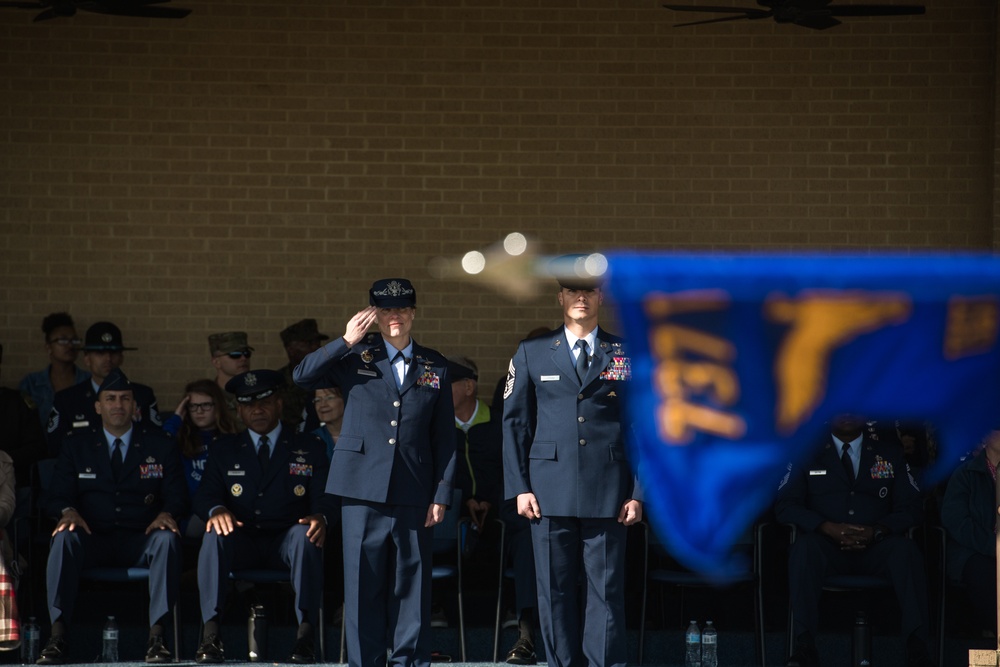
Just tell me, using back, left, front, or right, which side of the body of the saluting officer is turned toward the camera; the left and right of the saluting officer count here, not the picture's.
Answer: front

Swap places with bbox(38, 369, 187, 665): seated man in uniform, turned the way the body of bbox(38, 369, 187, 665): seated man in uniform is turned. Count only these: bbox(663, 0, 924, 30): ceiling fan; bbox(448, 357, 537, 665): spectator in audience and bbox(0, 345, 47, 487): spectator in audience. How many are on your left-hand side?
2

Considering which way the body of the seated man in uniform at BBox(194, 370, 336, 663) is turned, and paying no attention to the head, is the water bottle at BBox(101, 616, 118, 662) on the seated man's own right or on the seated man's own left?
on the seated man's own right

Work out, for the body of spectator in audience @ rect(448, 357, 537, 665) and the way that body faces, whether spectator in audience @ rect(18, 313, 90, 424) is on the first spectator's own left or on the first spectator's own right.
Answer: on the first spectator's own right

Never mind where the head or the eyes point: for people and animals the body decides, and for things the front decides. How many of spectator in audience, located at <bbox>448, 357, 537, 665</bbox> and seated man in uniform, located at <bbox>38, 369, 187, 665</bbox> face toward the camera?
2

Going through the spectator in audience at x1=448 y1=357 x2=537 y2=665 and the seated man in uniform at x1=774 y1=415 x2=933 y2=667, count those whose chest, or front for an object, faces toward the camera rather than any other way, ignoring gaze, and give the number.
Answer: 2

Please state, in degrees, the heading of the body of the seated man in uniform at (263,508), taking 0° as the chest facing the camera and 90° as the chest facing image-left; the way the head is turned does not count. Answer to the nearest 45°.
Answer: approximately 0°

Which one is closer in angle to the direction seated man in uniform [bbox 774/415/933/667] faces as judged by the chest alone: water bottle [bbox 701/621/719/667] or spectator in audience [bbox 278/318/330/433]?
the water bottle

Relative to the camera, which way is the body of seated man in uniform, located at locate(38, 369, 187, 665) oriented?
toward the camera

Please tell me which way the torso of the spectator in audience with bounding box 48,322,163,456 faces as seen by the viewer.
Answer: toward the camera

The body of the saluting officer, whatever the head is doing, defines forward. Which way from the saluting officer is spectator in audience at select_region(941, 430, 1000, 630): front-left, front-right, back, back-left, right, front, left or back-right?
left

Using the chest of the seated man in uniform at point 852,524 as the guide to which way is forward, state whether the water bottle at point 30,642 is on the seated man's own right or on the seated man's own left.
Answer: on the seated man's own right

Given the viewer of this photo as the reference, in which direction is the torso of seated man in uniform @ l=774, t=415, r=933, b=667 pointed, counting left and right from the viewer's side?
facing the viewer
